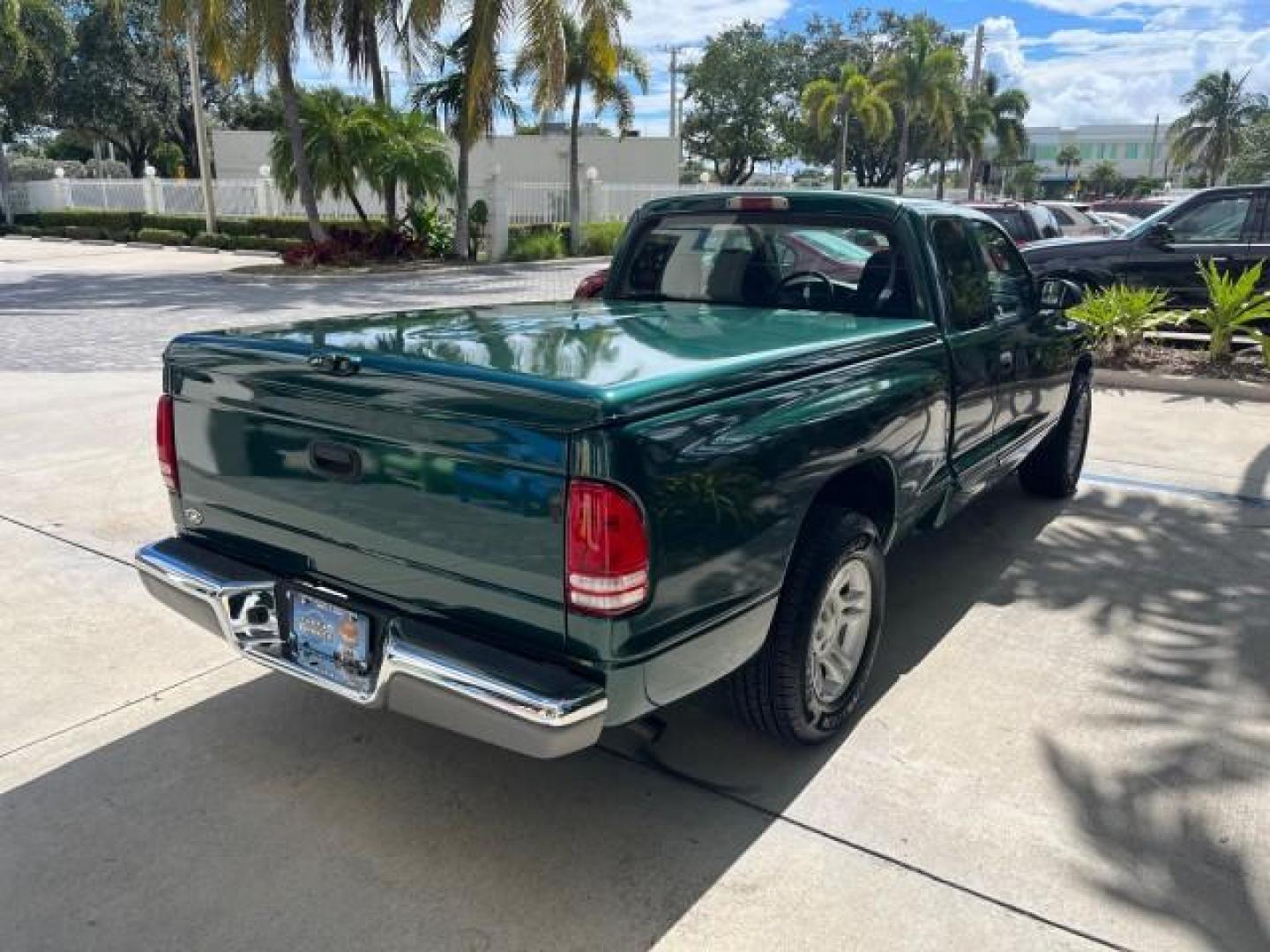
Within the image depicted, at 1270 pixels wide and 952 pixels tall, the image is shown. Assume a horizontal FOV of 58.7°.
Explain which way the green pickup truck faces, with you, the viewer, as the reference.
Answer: facing away from the viewer and to the right of the viewer

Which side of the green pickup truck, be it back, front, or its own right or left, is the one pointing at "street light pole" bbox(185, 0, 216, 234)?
left

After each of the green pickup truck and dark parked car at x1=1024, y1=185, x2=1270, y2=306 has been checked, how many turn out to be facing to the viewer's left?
1

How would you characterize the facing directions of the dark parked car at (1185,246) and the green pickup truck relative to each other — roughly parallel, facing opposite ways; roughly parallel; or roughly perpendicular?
roughly perpendicular

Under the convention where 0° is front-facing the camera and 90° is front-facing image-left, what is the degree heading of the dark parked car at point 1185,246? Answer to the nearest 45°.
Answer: approximately 90°

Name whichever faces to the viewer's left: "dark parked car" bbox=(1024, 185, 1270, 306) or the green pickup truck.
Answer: the dark parked car

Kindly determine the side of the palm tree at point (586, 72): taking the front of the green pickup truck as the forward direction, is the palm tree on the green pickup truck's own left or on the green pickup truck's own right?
on the green pickup truck's own left

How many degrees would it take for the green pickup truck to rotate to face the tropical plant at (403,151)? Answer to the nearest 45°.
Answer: approximately 45° to its left

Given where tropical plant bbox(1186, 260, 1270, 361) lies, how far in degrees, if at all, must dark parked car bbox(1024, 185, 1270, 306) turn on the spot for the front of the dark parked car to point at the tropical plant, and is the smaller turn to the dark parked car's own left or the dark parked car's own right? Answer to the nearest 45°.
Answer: approximately 90° to the dark parked car's own left

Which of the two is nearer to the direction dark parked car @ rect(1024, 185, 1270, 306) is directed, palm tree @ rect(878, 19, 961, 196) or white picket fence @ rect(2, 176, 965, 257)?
the white picket fence
